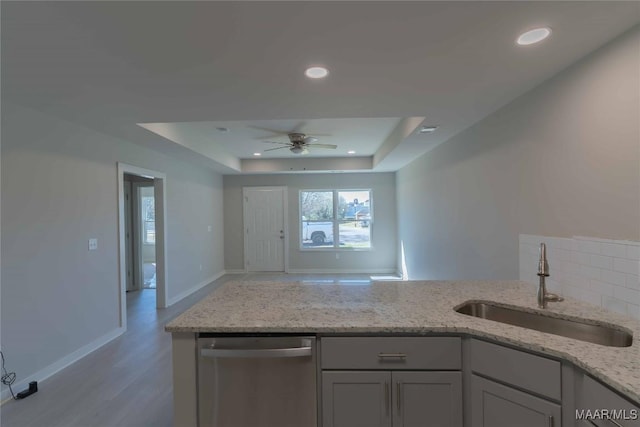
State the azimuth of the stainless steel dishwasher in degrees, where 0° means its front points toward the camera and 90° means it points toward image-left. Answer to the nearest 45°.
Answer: approximately 0°

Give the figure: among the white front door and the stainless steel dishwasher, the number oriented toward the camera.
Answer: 2

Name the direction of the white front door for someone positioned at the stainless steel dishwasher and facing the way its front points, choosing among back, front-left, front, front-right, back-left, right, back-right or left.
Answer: back

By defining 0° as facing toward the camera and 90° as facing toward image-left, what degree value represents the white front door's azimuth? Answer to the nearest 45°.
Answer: approximately 0°

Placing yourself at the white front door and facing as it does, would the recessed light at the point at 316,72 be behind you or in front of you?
in front

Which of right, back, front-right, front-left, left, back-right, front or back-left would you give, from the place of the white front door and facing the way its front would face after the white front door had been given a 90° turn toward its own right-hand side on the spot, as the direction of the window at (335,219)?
back

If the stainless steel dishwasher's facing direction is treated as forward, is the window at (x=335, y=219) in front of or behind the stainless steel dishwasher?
behind
